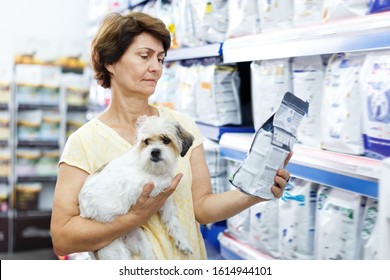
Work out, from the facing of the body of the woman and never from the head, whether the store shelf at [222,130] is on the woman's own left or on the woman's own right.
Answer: on the woman's own left

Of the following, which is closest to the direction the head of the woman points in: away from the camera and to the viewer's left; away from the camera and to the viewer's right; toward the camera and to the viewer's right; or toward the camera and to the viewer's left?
toward the camera and to the viewer's right

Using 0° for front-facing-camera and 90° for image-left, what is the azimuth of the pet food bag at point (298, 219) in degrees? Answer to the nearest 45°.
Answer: approximately 45°

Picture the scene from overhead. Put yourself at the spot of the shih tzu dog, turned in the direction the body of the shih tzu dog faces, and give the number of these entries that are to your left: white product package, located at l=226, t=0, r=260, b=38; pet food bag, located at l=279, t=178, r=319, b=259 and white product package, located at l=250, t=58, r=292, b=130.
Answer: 3

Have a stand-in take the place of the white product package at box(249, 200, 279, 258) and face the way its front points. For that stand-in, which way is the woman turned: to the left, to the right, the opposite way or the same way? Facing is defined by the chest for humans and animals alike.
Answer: to the left
